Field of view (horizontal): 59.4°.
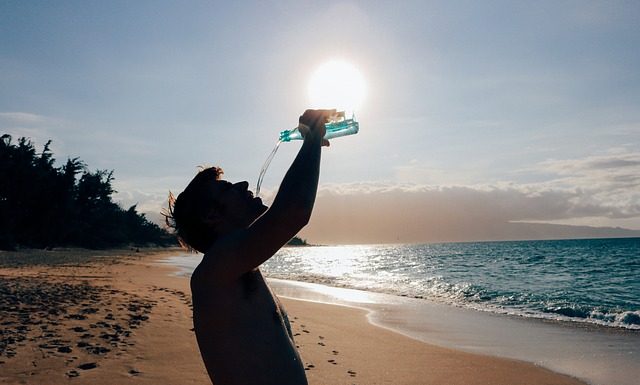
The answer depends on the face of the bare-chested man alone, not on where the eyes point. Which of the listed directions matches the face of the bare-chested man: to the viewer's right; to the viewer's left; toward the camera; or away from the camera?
to the viewer's right

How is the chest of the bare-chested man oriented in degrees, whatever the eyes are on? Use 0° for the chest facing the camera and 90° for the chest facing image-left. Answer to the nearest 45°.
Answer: approximately 270°
